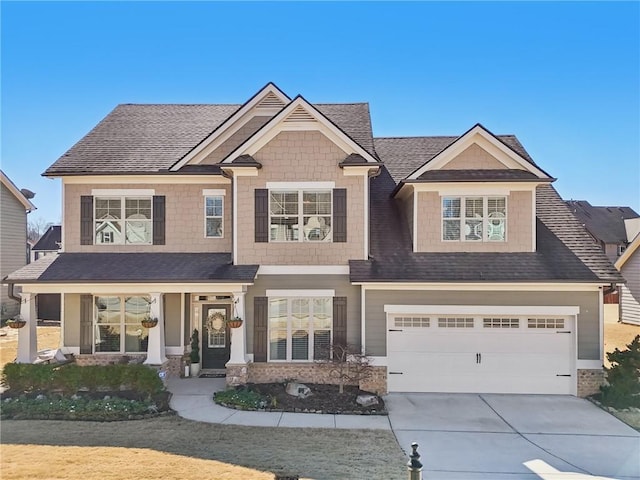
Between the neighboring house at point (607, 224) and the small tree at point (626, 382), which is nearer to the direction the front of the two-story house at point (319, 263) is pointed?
the small tree

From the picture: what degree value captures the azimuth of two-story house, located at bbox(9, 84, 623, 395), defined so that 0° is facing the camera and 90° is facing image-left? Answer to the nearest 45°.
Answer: approximately 0°

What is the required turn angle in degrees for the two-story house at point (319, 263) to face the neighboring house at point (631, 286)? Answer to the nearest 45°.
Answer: approximately 135° to its left

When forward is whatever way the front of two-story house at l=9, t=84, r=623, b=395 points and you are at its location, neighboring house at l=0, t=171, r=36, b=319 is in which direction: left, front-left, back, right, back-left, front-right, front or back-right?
back-right

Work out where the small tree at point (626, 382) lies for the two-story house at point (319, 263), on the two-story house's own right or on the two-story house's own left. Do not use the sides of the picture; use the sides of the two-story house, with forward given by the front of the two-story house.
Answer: on the two-story house's own left

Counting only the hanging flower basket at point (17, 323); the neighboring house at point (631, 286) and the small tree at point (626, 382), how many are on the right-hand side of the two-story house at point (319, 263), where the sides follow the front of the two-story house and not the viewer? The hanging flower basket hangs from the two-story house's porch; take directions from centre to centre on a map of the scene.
1
